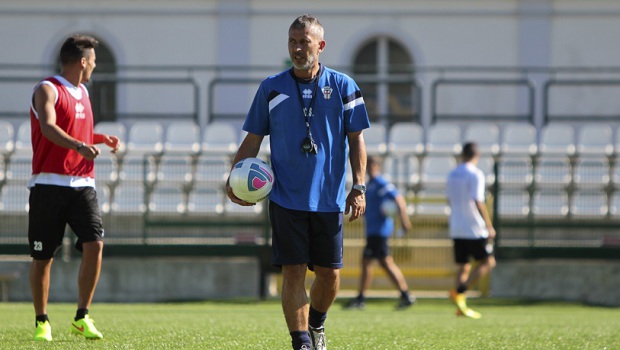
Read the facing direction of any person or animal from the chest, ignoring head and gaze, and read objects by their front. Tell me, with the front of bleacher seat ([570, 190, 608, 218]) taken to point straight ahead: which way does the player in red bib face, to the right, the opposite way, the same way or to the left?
to the left

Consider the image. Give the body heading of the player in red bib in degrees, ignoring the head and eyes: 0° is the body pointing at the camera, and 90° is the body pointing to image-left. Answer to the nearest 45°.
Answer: approximately 315°

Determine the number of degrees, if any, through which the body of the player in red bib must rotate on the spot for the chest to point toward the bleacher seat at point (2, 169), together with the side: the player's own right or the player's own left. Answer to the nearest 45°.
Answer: approximately 135° to the player's own left

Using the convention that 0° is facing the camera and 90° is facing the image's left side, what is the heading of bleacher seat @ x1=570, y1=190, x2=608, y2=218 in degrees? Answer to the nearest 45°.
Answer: approximately 0°

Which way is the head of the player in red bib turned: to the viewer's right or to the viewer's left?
to the viewer's right

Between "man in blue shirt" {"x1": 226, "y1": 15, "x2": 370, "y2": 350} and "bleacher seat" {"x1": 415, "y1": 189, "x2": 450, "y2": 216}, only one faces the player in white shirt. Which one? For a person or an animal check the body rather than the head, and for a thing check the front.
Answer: the bleacher seat

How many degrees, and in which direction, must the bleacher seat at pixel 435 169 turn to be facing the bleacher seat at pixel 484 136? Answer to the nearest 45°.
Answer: approximately 135° to its left

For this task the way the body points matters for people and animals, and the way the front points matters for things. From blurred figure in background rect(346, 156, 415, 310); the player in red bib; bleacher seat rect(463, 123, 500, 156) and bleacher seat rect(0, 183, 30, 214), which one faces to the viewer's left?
the blurred figure in background

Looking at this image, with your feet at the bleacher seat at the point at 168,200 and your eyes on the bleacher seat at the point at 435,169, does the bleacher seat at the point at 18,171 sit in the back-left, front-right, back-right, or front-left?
back-left

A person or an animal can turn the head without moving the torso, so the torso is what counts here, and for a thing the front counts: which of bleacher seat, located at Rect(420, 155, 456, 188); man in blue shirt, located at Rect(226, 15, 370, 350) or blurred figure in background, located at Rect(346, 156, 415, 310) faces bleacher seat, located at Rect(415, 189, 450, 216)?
bleacher seat, located at Rect(420, 155, 456, 188)

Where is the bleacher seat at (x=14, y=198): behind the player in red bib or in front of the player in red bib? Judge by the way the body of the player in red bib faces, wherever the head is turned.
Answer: behind

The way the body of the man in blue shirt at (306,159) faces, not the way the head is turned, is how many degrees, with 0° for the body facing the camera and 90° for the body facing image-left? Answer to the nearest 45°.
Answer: approximately 0°

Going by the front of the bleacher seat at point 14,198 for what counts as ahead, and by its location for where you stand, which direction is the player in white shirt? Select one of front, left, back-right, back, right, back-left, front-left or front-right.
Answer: front-left

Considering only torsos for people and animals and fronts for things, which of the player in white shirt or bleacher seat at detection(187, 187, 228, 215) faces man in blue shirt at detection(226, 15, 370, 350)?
the bleacher seat
